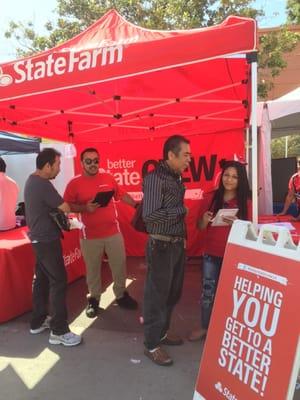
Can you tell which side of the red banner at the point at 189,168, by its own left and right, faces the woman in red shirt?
front

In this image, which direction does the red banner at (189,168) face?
toward the camera

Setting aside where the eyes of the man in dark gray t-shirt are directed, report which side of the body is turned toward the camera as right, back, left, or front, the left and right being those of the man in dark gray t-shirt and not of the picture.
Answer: right

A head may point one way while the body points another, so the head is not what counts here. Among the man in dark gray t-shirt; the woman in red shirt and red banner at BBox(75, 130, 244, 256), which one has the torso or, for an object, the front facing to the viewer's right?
the man in dark gray t-shirt

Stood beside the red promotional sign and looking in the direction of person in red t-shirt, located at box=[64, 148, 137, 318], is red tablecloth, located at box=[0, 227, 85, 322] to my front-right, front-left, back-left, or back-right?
front-left

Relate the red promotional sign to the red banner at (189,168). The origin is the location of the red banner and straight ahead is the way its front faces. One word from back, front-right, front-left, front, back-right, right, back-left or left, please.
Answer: front

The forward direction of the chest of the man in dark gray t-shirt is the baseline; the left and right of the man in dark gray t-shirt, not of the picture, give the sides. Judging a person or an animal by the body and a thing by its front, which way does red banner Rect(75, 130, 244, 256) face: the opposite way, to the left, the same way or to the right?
to the right

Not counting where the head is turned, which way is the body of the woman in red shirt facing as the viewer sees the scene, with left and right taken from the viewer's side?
facing the viewer and to the left of the viewer

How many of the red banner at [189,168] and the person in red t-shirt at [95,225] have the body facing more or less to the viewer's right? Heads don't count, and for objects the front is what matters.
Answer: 0

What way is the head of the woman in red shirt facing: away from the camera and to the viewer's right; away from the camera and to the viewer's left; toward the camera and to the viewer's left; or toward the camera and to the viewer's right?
toward the camera and to the viewer's left

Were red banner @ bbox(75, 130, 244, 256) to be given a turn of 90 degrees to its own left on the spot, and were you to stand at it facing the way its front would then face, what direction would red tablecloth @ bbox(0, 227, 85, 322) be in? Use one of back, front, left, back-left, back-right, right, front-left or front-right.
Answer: back-right

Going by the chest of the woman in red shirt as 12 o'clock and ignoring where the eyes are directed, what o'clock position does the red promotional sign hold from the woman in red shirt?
The red promotional sign is roughly at 10 o'clock from the woman in red shirt.

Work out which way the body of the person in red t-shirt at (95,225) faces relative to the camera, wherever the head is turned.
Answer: toward the camera

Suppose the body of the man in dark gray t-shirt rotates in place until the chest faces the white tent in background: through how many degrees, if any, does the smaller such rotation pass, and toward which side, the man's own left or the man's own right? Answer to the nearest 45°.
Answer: approximately 45° to the man's own left

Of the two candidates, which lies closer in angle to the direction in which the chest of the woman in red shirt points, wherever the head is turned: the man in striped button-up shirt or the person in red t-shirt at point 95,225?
the man in striped button-up shirt

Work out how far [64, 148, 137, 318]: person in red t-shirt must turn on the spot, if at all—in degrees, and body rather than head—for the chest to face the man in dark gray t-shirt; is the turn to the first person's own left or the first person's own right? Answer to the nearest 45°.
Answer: approximately 45° to the first person's own right

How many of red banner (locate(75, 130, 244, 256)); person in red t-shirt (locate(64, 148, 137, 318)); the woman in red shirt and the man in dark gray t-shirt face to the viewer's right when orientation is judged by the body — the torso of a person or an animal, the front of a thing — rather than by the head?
1
